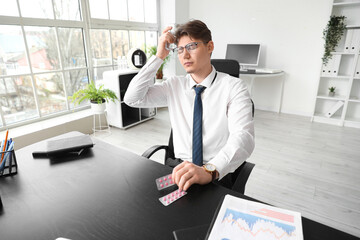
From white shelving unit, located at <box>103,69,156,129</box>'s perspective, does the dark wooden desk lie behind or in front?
in front

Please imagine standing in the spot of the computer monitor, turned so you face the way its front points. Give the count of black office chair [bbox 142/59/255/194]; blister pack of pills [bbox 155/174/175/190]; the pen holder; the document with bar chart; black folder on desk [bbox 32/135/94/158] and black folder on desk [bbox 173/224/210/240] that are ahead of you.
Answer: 6

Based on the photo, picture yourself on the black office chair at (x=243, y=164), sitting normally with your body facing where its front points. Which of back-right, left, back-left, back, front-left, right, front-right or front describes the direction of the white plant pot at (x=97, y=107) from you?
right

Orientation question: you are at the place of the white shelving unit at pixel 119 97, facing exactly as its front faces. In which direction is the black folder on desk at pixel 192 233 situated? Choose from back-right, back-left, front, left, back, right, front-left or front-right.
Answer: front-right

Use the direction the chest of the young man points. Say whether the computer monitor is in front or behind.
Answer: behind

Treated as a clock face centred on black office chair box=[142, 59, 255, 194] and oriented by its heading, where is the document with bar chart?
The document with bar chart is roughly at 11 o'clock from the black office chair.

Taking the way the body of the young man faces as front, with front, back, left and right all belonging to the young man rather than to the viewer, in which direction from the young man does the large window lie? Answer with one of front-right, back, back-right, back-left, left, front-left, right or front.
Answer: right

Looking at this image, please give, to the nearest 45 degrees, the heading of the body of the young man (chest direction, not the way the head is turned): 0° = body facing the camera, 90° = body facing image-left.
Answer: approximately 45°

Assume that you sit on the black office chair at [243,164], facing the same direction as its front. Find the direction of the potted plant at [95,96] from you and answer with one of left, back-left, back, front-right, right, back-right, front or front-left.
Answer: right

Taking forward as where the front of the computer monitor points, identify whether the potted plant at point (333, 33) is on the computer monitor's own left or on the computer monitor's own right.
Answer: on the computer monitor's own left

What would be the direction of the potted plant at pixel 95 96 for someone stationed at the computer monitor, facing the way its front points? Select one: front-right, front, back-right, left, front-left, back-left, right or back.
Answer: front-right

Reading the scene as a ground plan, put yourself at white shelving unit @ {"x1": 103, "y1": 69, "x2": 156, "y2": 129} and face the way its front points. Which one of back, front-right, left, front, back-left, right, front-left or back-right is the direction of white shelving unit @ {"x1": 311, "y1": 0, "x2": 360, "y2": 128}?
front-left

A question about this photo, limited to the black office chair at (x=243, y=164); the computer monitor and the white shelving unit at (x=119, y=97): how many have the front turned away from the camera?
0

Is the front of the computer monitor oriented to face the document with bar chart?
yes

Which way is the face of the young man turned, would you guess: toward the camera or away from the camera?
toward the camera

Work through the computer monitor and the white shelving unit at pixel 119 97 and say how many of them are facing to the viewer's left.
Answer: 0

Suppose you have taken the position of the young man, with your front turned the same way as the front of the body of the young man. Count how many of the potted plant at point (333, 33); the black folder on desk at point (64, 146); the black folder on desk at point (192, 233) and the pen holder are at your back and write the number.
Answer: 1

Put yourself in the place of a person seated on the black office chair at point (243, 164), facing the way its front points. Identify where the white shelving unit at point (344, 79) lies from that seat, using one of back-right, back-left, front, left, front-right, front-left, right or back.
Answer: back

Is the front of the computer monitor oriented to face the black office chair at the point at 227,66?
yes

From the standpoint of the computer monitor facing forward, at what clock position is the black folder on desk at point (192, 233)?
The black folder on desk is roughly at 12 o'clock from the computer monitor.

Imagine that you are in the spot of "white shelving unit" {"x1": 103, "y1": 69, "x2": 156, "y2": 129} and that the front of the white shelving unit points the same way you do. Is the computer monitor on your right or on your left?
on your left

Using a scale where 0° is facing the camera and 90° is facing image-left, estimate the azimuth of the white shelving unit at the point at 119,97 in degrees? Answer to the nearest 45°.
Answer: approximately 315°
